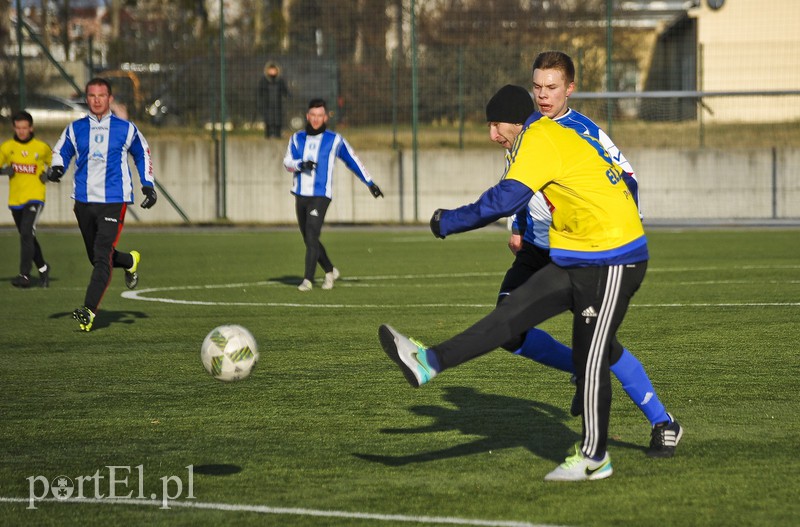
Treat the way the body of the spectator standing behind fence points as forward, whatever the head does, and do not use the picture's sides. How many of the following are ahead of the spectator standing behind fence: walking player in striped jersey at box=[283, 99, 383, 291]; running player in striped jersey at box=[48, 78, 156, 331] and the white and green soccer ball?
3

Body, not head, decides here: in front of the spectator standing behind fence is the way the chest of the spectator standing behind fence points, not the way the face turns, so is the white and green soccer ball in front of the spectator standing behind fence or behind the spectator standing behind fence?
in front

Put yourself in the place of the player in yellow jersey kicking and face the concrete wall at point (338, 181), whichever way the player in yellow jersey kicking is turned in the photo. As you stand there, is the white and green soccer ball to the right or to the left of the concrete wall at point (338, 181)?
left

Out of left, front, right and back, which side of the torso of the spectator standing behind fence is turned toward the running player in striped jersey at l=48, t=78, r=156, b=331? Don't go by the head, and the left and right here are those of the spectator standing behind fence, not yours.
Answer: front

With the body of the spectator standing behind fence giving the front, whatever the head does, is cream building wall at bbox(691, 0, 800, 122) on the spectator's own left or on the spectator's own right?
on the spectator's own left

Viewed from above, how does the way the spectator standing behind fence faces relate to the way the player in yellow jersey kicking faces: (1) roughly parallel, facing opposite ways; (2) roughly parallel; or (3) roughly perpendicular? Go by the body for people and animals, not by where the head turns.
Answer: roughly perpendicular

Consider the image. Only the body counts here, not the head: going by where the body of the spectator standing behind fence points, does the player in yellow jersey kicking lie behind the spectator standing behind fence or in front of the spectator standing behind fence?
in front

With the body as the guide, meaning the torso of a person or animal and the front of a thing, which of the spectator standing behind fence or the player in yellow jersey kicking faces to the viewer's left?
the player in yellow jersey kicking

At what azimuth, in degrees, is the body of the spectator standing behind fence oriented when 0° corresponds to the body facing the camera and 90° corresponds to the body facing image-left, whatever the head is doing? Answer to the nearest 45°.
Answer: approximately 0°

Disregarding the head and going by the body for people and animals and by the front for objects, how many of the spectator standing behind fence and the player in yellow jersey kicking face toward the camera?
1

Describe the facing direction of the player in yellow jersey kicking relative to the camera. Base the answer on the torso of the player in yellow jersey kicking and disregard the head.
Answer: to the viewer's left
